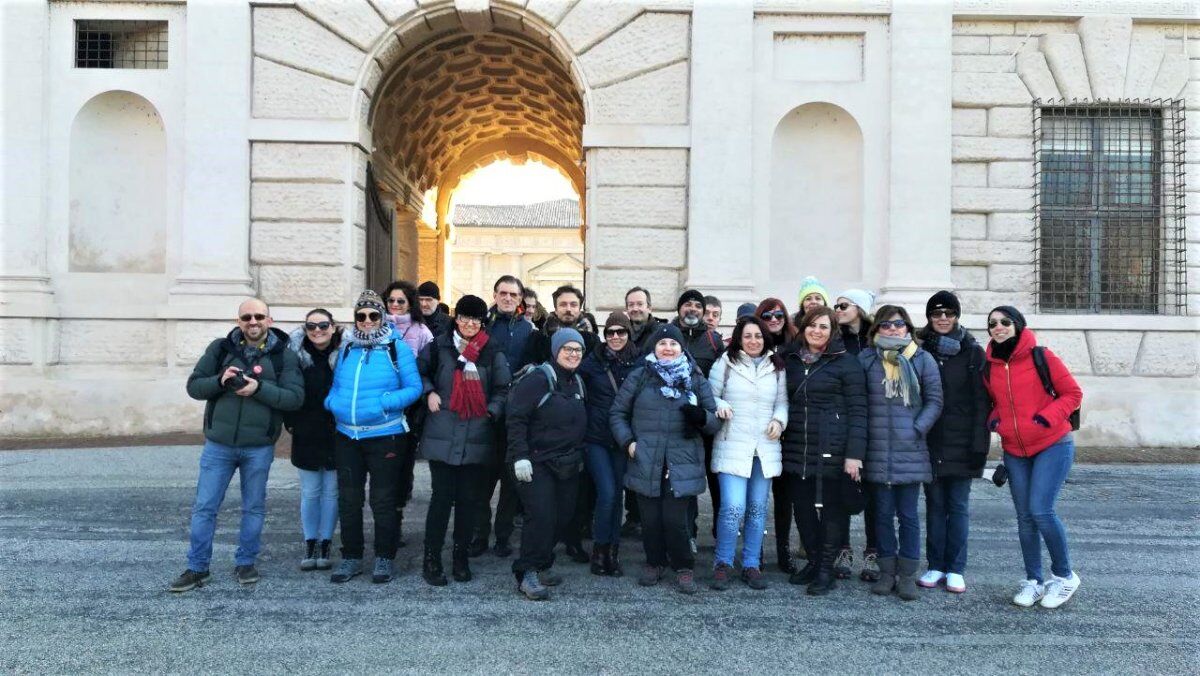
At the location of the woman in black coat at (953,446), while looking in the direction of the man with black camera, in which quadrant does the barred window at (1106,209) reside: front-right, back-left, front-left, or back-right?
back-right

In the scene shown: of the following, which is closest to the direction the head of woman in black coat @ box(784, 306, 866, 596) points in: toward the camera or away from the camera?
toward the camera

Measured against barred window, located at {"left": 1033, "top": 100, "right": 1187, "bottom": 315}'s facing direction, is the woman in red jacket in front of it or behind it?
in front

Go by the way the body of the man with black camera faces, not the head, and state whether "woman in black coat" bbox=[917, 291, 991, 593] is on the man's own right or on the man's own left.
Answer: on the man's own left

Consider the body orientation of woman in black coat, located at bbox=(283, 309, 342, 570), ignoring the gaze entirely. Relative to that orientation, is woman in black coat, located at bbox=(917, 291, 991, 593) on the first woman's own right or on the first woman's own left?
on the first woman's own left

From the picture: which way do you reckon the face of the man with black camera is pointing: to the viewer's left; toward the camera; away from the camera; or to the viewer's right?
toward the camera

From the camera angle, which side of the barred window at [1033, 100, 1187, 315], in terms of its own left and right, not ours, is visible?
front

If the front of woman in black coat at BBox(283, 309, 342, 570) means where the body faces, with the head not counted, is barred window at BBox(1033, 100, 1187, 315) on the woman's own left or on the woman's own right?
on the woman's own left

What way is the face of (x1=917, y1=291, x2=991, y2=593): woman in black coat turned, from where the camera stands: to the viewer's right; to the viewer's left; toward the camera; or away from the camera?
toward the camera

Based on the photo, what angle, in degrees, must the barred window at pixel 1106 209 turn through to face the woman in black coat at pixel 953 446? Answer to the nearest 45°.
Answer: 0° — it already faces them

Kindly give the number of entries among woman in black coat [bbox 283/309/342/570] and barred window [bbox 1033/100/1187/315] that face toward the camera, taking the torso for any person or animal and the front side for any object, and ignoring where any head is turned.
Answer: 2

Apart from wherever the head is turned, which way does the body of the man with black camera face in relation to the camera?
toward the camera

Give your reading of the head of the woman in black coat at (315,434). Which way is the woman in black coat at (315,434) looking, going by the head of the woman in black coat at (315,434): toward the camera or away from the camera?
toward the camera

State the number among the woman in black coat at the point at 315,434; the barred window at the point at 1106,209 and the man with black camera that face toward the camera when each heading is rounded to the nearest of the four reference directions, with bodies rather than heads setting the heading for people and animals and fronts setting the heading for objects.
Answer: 3

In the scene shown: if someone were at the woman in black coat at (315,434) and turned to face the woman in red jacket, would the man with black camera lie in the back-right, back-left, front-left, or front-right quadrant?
back-right

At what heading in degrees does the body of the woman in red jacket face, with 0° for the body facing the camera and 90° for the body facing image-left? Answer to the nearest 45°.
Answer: approximately 45°

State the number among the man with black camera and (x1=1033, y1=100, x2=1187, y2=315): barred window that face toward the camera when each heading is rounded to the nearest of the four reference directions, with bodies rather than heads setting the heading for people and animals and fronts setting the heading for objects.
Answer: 2
